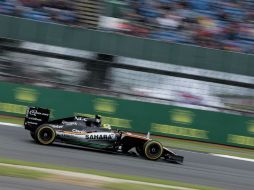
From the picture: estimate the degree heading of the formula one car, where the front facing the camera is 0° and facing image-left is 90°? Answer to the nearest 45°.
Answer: approximately 270°
